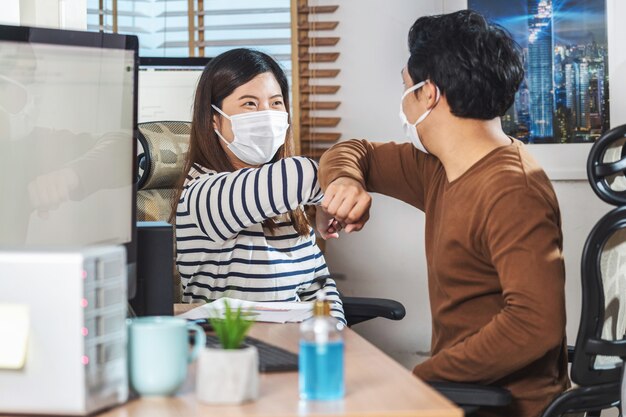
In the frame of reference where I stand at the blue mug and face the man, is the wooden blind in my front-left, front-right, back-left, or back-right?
front-left

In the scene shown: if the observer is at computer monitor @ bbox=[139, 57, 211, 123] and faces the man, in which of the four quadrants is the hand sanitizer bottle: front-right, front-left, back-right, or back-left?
front-right

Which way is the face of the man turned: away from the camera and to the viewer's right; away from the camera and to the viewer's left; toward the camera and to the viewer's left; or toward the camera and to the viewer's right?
away from the camera and to the viewer's left

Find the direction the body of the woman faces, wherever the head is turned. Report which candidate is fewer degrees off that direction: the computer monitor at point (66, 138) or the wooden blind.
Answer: the computer monitor

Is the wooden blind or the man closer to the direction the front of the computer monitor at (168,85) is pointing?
the man

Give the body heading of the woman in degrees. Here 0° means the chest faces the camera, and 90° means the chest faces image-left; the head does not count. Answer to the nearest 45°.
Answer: approximately 315°

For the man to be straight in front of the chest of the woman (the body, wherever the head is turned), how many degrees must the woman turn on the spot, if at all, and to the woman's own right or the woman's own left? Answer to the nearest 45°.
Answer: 0° — they already face them

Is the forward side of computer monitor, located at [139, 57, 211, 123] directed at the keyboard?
yes

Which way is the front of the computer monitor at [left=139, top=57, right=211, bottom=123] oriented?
toward the camera

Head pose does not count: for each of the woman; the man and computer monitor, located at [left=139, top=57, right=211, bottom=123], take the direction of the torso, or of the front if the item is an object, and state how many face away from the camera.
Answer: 0

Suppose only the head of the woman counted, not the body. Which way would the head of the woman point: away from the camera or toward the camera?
toward the camera

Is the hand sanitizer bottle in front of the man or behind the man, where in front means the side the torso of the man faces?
in front

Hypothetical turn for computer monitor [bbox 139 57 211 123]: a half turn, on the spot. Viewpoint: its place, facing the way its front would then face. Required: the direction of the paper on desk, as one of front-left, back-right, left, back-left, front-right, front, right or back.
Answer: back

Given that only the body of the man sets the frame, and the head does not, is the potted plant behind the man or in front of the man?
in front

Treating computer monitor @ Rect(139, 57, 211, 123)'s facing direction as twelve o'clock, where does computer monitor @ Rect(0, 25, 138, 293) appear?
computer monitor @ Rect(0, 25, 138, 293) is roughly at 12 o'clock from computer monitor @ Rect(139, 57, 211, 123).
